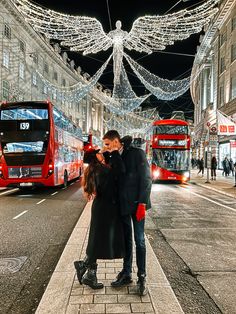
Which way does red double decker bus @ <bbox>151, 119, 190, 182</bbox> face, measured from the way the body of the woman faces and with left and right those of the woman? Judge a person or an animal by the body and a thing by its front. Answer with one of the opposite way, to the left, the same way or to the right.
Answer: to the right

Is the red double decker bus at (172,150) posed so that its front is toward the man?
yes

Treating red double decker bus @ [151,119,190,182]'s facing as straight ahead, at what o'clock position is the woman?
The woman is roughly at 12 o'clock from the red double decker bus.

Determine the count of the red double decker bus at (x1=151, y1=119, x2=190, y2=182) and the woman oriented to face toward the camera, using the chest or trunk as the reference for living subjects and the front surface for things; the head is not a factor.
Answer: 1

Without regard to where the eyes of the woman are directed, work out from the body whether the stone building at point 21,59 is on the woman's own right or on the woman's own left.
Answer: on the woman's own left

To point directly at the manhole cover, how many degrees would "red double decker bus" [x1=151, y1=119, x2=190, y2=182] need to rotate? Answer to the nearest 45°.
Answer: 0° — it already faces it

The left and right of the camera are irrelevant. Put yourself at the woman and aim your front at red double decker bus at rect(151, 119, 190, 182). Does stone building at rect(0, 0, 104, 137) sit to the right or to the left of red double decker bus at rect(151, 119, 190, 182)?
left

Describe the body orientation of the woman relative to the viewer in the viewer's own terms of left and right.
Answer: facing to the right of the viewer

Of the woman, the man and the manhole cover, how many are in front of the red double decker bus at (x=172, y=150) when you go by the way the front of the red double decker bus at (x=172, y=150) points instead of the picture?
3

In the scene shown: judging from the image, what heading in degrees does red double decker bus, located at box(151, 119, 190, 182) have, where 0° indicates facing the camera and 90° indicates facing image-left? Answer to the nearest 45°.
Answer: approximately 0°
